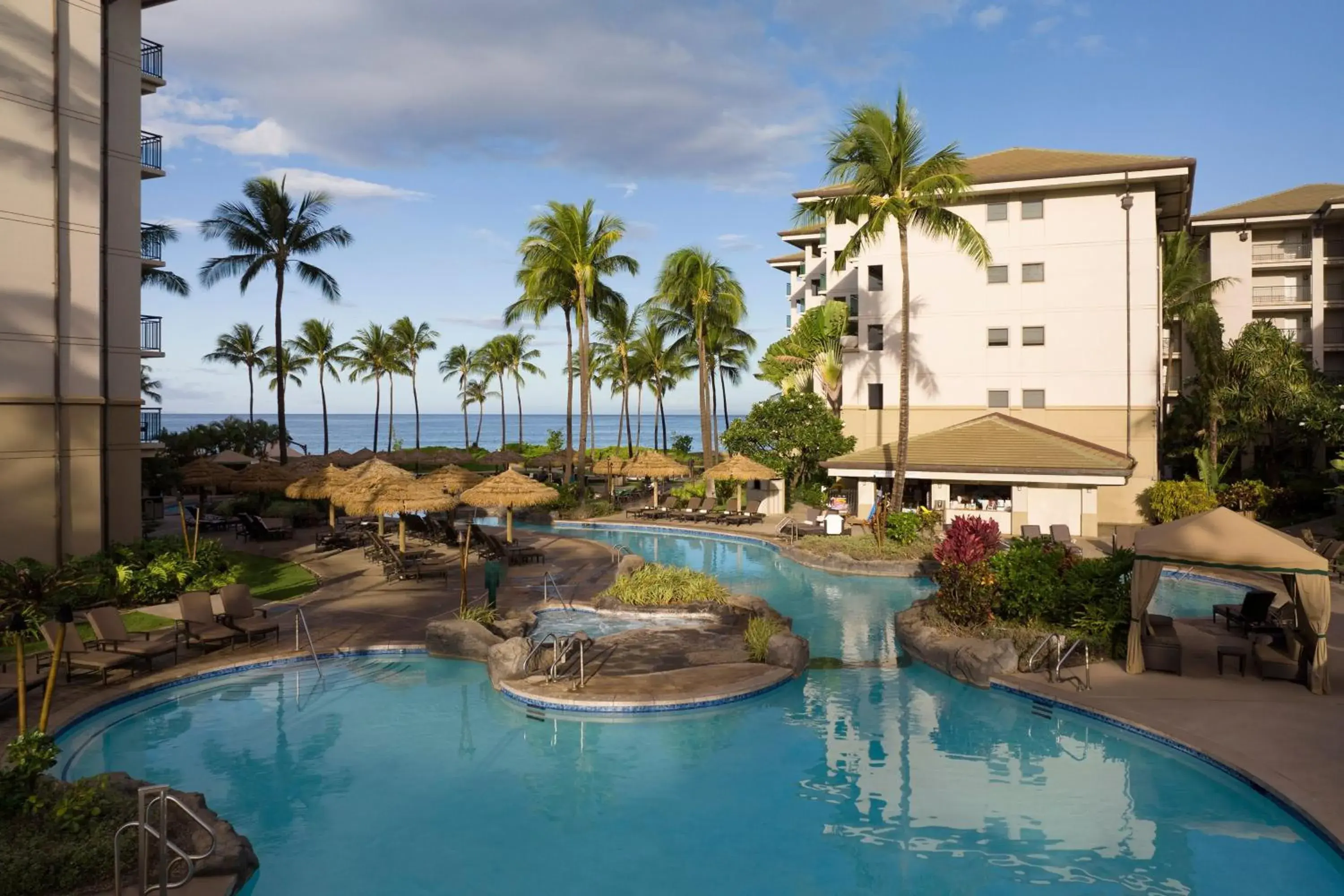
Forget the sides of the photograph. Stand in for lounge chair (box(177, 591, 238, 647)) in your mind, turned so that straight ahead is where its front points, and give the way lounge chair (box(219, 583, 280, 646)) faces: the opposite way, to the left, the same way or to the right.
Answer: the same way

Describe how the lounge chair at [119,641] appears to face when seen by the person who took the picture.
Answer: facing the viewer and to the right of the viewer

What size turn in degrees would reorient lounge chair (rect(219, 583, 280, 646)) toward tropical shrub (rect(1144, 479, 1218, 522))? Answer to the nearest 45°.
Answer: approximately 45° to its left

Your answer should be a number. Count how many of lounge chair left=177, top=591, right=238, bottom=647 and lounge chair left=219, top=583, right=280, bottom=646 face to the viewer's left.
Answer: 0

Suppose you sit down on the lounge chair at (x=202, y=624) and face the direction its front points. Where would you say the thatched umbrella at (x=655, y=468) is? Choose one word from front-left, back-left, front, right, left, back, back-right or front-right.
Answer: left

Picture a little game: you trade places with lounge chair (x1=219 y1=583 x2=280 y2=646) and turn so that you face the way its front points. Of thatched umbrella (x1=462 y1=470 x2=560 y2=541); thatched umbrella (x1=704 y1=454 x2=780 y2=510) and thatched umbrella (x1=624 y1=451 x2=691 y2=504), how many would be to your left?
3

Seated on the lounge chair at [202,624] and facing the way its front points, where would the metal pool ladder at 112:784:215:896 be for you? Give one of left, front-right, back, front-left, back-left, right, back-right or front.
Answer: front-right

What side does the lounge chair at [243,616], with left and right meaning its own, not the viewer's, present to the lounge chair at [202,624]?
right

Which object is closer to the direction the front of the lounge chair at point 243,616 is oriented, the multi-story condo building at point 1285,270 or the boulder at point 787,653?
the boulder

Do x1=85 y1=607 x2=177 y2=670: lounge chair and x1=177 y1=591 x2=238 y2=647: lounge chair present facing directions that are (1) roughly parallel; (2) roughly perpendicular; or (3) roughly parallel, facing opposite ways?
roughly parallel

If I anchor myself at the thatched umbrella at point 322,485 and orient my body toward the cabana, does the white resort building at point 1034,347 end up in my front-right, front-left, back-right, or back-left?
front-left

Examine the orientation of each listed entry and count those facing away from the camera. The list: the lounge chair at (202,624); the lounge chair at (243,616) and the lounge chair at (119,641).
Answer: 0

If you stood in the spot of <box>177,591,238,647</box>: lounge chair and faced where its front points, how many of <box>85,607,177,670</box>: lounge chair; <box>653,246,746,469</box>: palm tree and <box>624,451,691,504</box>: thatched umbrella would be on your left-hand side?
2

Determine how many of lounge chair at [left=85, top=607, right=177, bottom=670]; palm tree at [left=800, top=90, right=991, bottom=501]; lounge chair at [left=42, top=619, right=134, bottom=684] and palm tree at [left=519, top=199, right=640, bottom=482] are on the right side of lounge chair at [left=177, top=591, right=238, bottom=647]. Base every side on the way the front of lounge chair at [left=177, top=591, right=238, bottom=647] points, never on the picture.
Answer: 2

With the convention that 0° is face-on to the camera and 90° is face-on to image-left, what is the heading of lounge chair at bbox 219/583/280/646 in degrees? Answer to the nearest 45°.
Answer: approximately 315°
